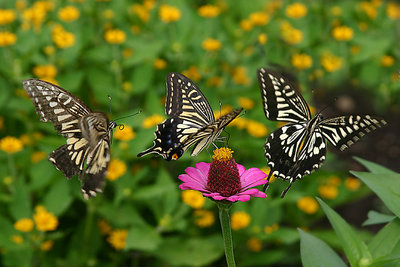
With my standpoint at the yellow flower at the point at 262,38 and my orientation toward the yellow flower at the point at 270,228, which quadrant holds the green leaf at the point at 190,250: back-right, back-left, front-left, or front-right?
front-right

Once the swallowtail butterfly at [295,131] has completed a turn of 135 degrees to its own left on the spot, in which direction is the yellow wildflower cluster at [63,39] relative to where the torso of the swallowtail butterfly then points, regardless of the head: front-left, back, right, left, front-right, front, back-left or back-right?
front-right

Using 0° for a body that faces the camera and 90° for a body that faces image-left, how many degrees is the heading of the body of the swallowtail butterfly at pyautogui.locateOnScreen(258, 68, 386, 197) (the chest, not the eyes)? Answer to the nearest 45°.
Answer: approximately 225°

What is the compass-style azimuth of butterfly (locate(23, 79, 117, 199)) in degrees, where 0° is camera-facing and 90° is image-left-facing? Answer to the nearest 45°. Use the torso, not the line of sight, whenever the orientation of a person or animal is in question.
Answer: approximately 270°

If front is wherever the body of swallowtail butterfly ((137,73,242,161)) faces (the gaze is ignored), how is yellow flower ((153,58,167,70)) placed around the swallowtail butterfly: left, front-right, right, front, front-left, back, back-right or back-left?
left

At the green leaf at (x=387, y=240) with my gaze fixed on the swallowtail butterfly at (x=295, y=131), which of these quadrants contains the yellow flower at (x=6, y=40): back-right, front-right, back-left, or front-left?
front-left

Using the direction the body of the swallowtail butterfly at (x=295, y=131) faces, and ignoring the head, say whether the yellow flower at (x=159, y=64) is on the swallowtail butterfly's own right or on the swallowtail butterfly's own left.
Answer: on the swallowtail butterfly's own left

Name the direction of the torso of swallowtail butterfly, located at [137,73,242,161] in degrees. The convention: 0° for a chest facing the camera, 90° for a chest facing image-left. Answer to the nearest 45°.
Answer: approximately 270°

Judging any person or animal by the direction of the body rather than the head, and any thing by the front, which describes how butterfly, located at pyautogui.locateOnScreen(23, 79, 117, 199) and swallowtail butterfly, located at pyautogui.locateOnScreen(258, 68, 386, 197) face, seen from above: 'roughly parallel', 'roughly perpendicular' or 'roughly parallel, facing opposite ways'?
roughly parallel

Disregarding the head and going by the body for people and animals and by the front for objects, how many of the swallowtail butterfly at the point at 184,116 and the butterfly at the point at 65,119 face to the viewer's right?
2

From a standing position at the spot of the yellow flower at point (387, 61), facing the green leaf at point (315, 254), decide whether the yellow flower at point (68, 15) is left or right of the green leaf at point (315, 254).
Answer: right
